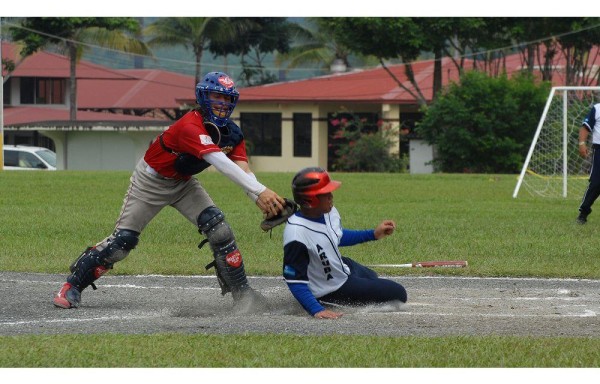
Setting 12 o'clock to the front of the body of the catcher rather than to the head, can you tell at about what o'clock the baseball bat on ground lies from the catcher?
The baseball bat on ground is roughly at 9 o'clock from the catcher.

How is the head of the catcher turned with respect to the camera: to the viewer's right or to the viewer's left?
to the viewer's right

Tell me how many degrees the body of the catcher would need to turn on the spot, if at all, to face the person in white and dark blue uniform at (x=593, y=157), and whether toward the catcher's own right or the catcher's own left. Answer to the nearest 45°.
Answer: approximately 90° to the catcher's own left

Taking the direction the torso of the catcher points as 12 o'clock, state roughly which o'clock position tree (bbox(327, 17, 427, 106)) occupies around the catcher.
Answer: The tree is roughly at 8 o'clock from the catcher.

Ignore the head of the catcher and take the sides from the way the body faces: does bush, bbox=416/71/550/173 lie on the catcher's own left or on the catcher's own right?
on the catcher's own left

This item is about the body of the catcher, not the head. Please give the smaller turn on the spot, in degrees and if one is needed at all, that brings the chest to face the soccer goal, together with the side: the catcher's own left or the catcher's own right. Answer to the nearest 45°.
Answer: approximately 90° to the catcher's own left

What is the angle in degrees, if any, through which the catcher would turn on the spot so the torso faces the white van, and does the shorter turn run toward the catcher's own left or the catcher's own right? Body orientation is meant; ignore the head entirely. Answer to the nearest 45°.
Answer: approximately 135° to the catcher's own left

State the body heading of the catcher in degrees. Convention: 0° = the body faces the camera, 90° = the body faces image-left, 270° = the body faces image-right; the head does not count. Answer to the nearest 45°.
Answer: approximately 315°

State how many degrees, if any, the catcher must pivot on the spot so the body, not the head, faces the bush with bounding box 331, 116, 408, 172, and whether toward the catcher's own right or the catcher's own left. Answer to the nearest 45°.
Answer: approximately 135° to the catcher's own left
